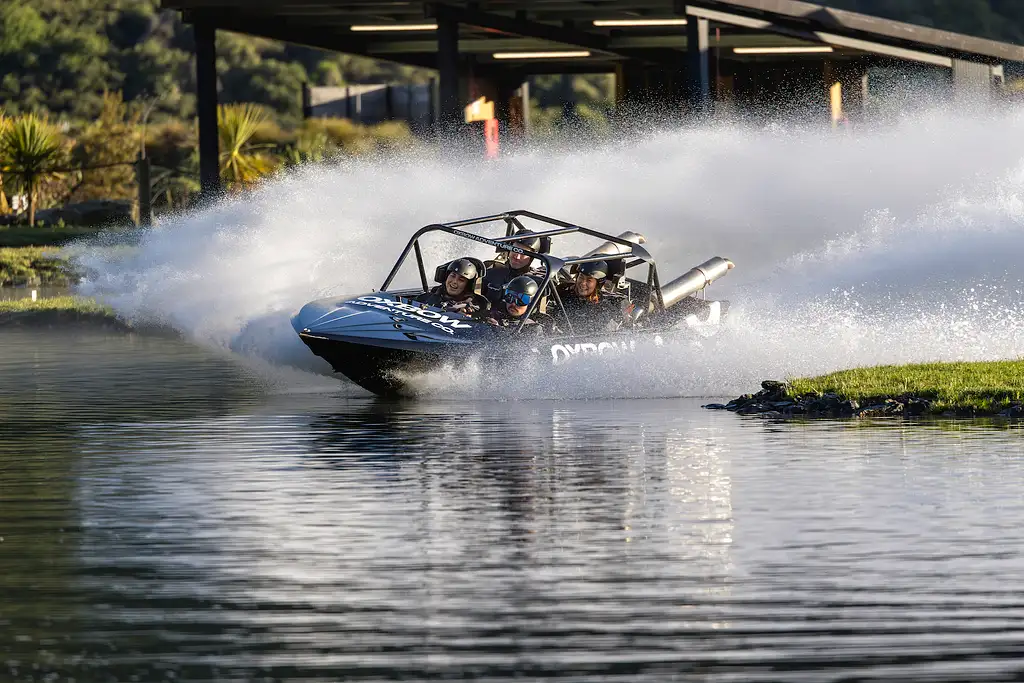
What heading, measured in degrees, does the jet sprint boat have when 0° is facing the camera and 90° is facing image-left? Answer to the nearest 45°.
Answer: approximately 45°

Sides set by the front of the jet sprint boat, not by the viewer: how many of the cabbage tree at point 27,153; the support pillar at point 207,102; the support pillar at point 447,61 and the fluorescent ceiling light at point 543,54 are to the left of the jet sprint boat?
0

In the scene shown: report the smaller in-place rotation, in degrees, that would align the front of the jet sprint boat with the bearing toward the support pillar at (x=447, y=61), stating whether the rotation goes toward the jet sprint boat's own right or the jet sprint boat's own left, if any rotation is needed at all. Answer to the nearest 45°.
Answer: approximately 135° to the jet sprint boat's own right

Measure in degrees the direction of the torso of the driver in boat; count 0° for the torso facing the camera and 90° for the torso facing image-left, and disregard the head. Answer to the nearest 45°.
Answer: approximately 45°

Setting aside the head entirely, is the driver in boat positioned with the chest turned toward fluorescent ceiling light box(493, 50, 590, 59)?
no

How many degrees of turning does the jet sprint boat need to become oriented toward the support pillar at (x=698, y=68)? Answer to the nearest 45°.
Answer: approximately 135° to its right

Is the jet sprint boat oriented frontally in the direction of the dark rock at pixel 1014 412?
no

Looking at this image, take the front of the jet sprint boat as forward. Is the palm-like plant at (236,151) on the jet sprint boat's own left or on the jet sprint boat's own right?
on the jet sprint boat's own right

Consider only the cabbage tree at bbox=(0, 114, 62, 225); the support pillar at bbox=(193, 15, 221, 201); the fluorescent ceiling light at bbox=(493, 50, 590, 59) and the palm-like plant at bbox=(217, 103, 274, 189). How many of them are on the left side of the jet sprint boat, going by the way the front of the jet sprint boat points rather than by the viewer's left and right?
0

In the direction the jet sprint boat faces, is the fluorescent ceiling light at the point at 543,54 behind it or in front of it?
behind
